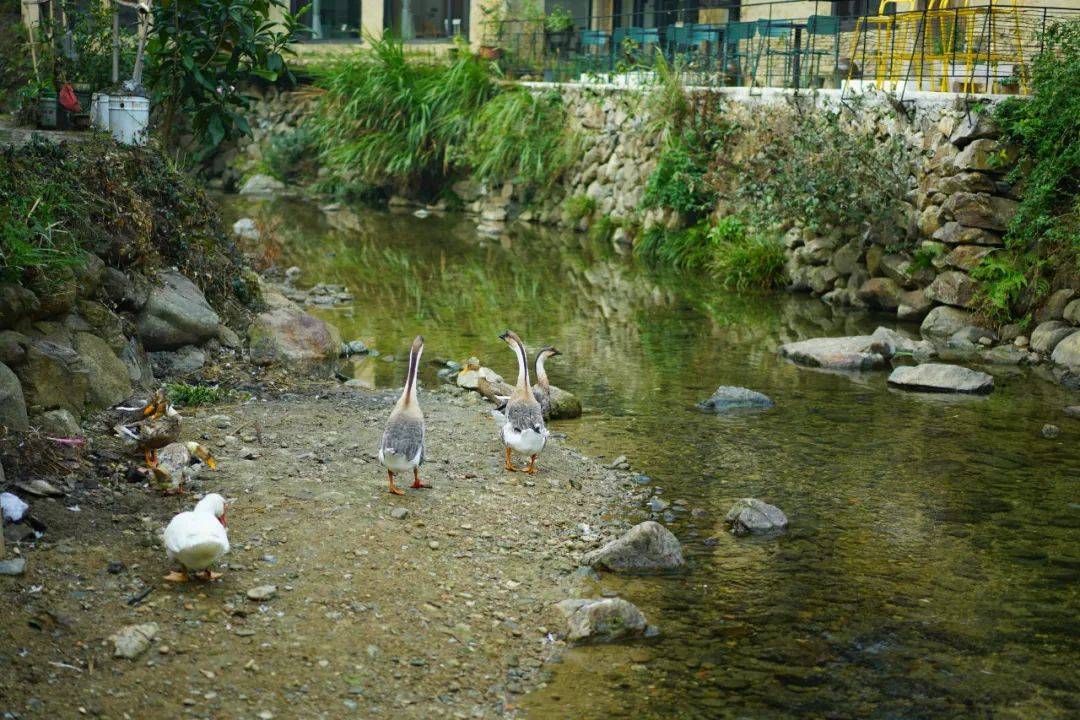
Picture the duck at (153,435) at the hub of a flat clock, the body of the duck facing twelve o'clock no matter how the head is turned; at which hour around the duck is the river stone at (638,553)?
The river stone is roughly at 1 o'clock from the duck.

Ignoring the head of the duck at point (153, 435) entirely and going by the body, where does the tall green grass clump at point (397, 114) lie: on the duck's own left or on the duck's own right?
on the duck's own left

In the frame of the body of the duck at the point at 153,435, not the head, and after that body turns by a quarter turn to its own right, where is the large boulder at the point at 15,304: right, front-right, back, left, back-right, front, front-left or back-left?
back-right

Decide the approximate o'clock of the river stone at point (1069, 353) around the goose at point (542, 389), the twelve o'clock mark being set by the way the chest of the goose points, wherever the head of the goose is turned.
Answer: The river stone is roughly at 11 o'clock from the goose.

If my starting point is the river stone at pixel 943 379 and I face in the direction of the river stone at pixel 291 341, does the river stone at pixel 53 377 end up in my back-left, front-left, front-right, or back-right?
front-left

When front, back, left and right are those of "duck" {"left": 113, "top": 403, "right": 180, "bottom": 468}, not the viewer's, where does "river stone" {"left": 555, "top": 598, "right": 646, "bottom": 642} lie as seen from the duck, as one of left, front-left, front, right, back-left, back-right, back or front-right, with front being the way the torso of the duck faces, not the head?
front-right

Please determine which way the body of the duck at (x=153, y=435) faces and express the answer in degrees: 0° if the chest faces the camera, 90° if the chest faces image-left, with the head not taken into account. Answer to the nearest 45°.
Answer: approximately 270°

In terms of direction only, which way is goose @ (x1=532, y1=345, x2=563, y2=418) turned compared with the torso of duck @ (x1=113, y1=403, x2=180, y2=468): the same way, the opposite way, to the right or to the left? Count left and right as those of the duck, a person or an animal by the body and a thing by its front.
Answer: the same way

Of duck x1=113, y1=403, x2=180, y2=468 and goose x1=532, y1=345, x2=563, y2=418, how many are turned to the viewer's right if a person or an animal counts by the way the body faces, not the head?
2

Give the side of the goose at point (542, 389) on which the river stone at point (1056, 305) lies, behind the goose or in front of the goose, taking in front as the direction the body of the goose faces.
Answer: in front

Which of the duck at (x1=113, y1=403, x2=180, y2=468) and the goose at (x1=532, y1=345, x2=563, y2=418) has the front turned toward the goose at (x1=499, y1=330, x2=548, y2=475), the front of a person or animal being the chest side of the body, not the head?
the duck

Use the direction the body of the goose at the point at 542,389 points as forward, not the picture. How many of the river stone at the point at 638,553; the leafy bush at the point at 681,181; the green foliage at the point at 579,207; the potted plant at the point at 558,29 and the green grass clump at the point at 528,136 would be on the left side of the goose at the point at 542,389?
4
